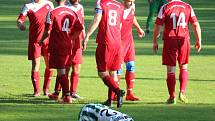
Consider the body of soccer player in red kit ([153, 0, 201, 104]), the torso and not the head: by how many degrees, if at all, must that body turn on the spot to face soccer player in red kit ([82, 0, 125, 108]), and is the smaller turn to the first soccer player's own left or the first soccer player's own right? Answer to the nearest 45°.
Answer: approximately 135° to the first soccer player's own left

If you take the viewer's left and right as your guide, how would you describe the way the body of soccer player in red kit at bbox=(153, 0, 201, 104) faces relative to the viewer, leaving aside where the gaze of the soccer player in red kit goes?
facing away from the viewer

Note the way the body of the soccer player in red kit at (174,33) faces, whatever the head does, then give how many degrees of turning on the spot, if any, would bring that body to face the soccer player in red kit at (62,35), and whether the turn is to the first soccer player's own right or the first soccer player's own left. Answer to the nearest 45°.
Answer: approximately 90° to the first soccer player's own left

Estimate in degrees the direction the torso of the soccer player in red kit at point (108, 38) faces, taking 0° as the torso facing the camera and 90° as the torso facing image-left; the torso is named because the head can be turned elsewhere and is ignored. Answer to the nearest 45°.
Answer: approximately 135°

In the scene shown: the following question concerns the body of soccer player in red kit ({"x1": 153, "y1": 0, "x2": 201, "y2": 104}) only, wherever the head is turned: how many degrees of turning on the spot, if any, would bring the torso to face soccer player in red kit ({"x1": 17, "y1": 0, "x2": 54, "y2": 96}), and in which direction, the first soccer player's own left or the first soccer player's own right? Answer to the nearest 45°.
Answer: approximately 90° to the first soccer player's own left
